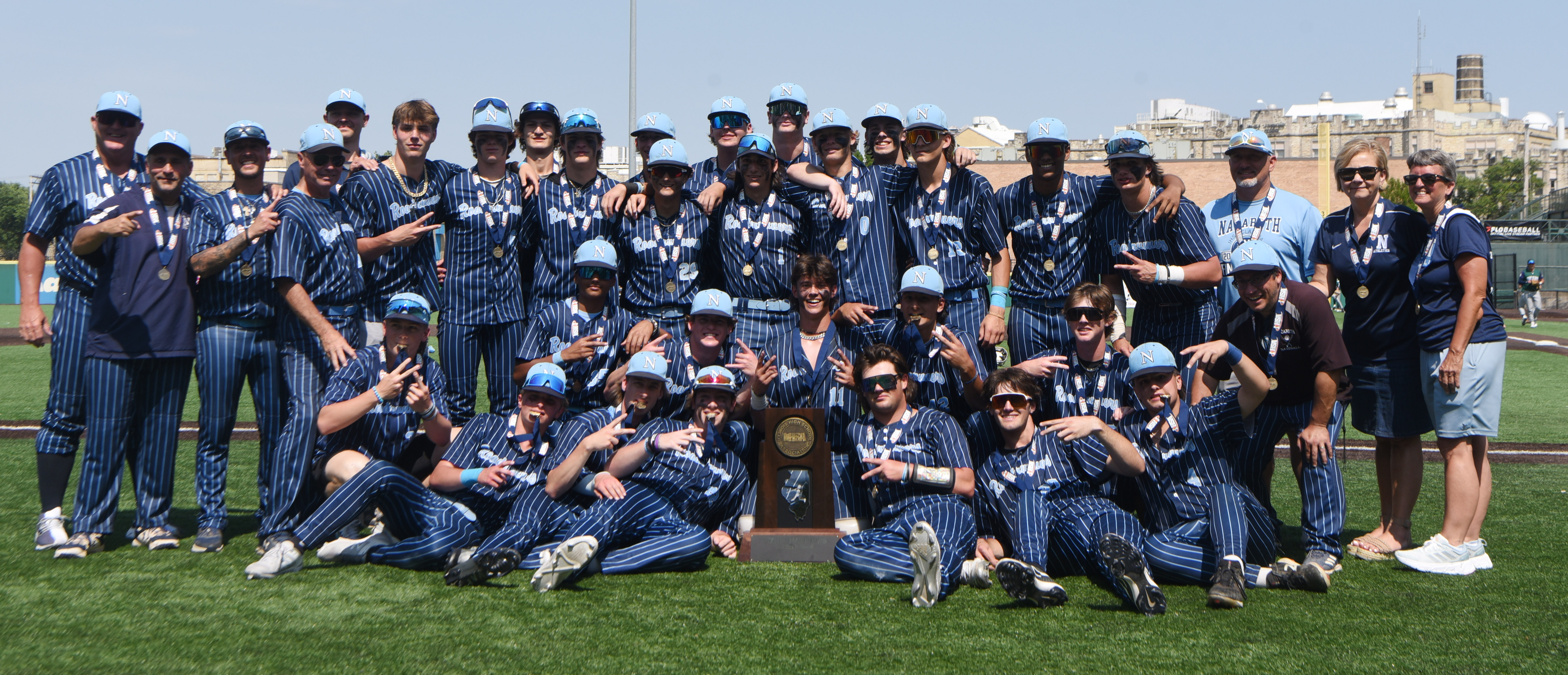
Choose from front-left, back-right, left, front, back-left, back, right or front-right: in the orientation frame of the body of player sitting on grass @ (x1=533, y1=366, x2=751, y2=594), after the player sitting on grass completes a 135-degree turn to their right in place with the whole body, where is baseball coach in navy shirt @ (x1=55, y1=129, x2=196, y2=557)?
front-left

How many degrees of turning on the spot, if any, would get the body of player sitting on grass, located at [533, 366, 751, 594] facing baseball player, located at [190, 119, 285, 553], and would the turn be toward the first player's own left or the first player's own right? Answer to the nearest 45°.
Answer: approximately 90° to the first player's own right

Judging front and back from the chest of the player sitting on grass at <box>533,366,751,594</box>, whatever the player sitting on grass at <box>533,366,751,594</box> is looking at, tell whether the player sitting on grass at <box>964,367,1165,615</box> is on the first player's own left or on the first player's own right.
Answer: on the first player's own left

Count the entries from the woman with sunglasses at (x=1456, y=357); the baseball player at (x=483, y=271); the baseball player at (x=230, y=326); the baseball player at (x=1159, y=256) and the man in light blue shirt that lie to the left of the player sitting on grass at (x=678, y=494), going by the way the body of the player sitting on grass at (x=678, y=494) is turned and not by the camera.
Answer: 3

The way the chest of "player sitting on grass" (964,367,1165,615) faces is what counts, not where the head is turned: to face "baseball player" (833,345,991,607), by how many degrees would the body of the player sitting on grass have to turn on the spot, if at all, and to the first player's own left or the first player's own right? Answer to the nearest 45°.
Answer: approximately 90° to the first player's own right

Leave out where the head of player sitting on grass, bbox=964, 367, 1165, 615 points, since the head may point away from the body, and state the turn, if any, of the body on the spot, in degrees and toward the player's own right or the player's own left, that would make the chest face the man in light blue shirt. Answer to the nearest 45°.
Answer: approximately 135° to the player's own left

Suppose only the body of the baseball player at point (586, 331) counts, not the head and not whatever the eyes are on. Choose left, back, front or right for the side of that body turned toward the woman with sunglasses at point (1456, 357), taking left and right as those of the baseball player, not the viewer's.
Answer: left
